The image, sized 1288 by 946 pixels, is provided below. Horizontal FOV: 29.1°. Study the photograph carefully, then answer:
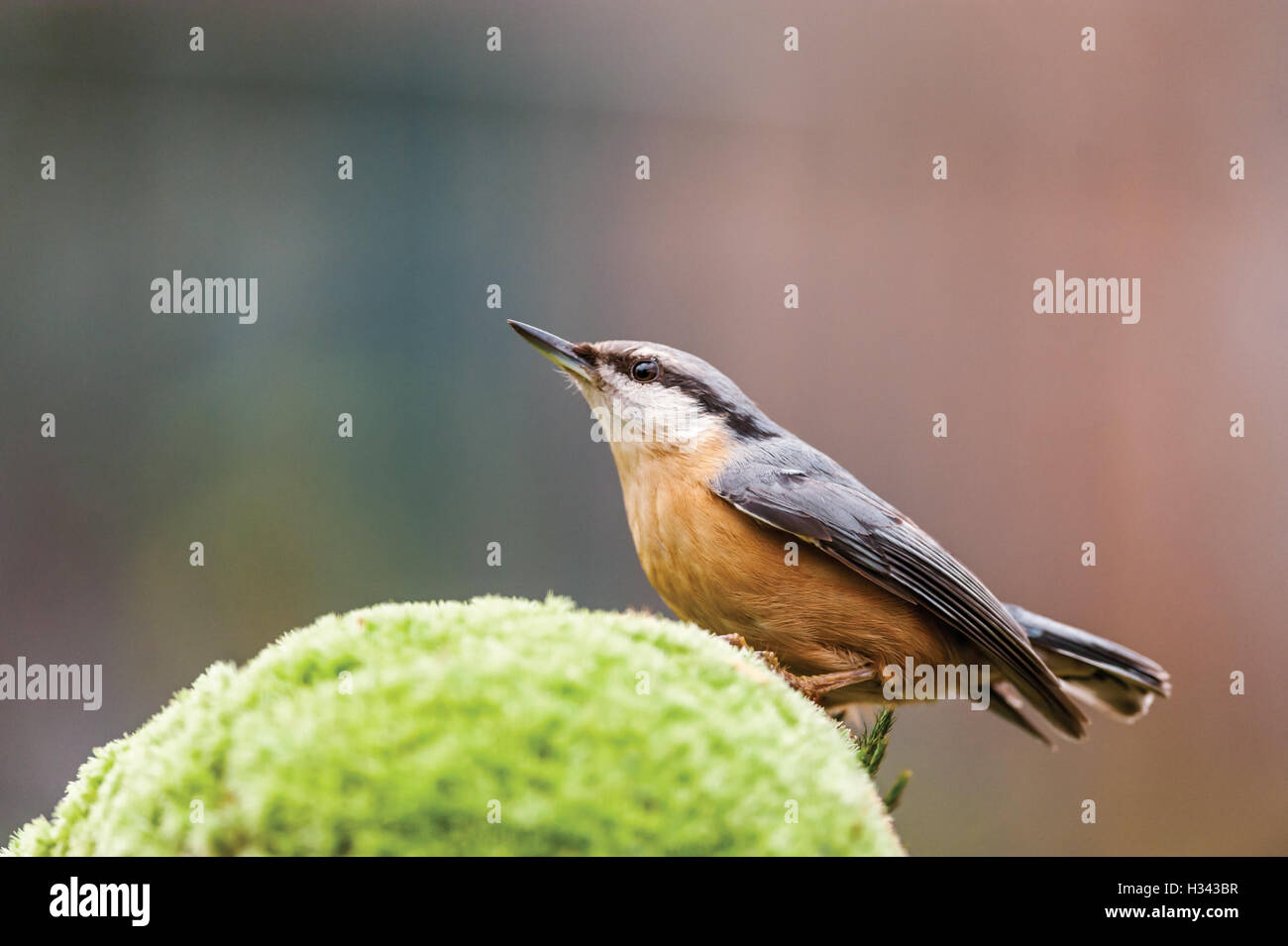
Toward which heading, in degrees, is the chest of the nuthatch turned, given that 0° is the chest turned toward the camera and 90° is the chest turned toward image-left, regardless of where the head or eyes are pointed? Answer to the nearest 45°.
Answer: approximately 90°
